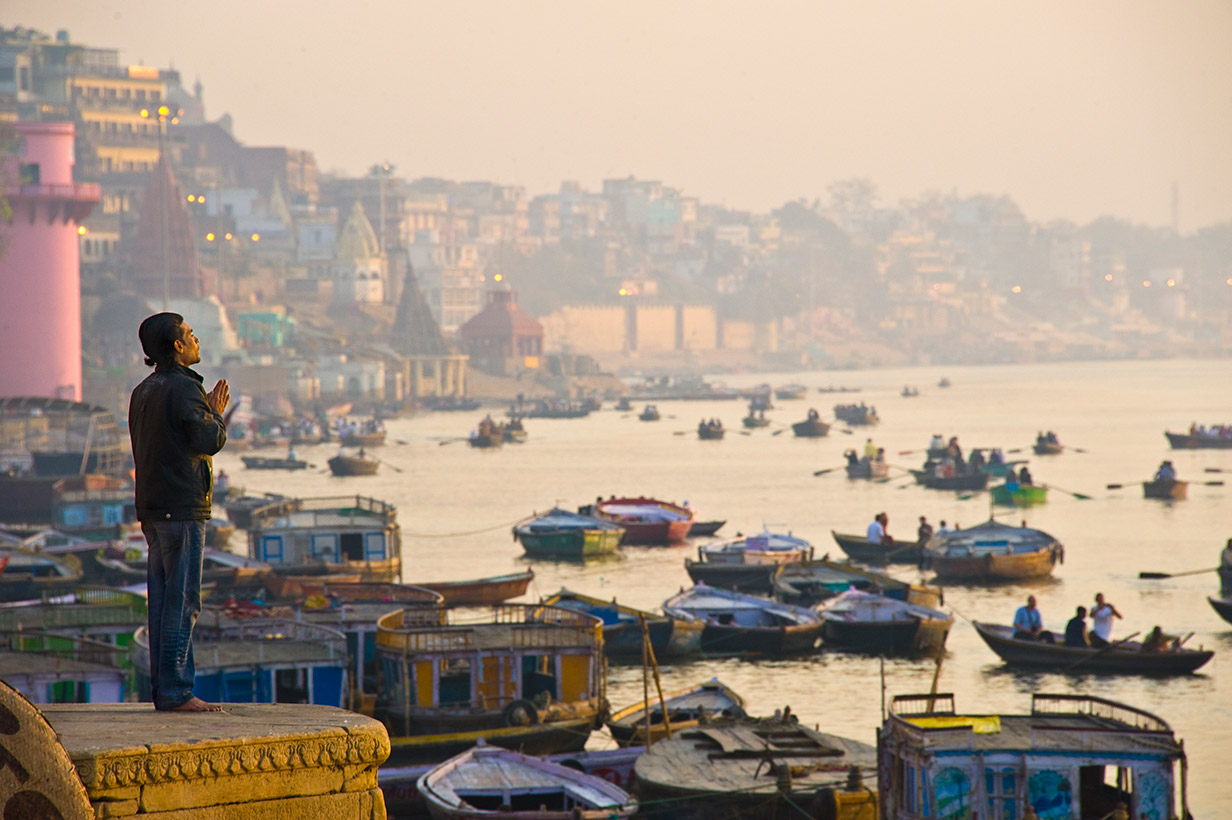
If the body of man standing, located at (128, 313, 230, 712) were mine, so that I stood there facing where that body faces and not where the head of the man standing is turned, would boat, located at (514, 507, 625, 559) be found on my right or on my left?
on my left

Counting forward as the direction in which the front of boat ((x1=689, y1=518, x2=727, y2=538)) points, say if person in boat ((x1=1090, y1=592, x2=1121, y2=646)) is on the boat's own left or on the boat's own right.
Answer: on the boat's own right

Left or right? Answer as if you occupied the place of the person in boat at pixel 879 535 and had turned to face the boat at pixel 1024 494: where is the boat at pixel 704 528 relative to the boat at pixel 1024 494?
left

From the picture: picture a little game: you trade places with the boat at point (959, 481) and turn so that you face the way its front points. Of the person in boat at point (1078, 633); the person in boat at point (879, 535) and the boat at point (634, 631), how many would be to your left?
3

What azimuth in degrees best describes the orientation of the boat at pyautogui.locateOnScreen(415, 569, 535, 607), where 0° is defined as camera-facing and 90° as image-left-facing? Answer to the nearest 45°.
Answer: approximately 270°

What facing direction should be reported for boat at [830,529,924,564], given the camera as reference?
facing to the left of the viewer

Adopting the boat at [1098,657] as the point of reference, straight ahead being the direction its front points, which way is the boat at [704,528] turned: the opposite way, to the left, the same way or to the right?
the opposite way

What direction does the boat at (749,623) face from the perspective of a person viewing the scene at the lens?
facing away from the viewer and to the left of the viewer

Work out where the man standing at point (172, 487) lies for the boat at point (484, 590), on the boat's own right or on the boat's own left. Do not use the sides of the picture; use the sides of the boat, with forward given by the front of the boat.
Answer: on the boat's own right

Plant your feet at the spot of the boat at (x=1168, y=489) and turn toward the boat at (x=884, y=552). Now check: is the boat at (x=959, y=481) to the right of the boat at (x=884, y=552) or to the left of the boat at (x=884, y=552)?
right

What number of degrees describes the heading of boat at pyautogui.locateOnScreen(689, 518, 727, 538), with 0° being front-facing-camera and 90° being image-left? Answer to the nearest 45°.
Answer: approximately 270°

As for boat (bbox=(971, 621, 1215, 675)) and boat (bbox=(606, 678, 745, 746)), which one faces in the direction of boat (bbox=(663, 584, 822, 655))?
boat (bbox=(971, 621, 1215, 675))

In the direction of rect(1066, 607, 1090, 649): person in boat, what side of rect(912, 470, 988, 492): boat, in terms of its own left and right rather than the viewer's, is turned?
left
